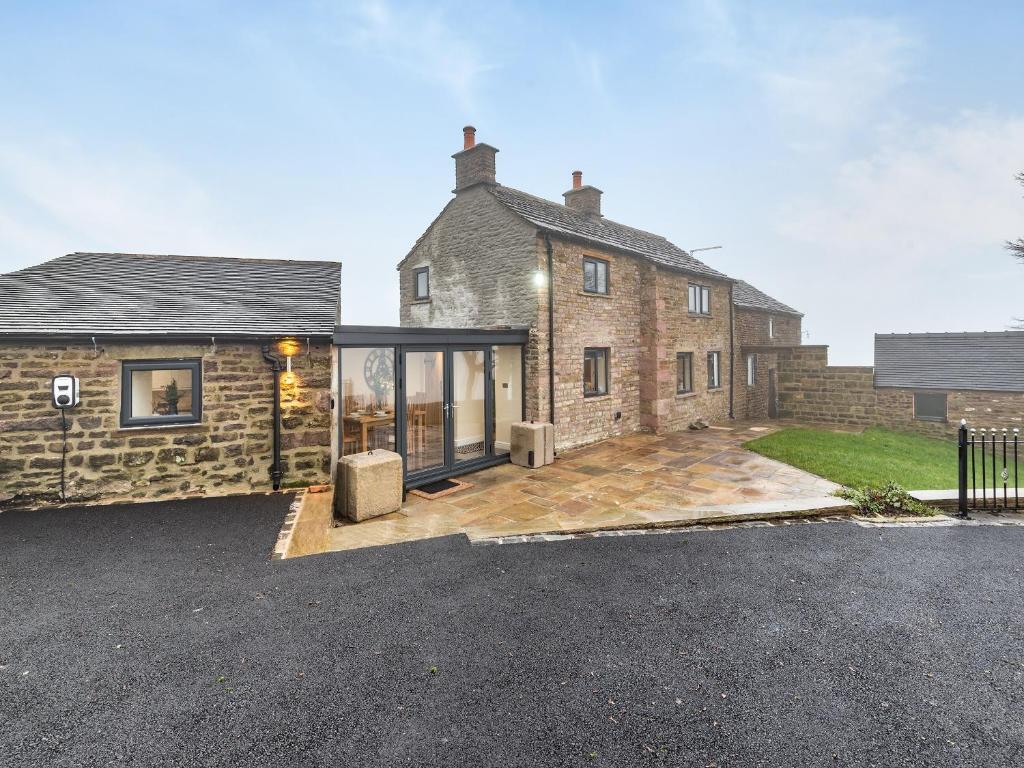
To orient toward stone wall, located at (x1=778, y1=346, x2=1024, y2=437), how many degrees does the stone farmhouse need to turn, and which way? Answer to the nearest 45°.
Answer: approximately 90° to its left

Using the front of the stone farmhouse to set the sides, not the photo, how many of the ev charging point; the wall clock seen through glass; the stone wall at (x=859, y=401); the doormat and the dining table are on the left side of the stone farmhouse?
1

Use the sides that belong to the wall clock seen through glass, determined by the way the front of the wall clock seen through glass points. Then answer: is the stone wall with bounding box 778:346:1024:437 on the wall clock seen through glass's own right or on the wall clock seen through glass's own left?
on the wall clock seen through glass's own left

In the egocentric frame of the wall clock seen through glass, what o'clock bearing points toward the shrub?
The shrub is roughly at 10 o'clock from the wall clock seen through glass.

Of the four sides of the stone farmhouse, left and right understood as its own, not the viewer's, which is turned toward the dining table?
right

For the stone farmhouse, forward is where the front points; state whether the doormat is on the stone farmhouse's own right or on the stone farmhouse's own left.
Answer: on the stone farmhouse's own right

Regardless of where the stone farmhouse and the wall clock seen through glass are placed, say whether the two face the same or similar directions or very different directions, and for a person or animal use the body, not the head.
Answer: same or similar directions

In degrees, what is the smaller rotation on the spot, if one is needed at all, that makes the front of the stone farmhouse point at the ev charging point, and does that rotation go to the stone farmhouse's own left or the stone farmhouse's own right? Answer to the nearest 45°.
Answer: approximately 90° to the stone farmhouse's own right

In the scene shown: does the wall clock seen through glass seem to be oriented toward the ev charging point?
no

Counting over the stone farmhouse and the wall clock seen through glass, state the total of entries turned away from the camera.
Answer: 0

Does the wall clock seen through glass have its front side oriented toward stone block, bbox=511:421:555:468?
no

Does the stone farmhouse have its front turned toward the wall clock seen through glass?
no

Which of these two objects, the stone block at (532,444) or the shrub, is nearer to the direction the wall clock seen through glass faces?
the shrub

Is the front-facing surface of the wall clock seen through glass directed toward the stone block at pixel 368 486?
yes

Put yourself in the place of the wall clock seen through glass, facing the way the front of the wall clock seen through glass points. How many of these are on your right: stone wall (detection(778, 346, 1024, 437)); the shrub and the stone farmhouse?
0

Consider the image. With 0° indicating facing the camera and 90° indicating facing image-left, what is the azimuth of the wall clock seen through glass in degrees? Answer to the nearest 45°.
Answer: approximately 0°

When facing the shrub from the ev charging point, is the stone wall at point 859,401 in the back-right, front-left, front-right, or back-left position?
front-left
